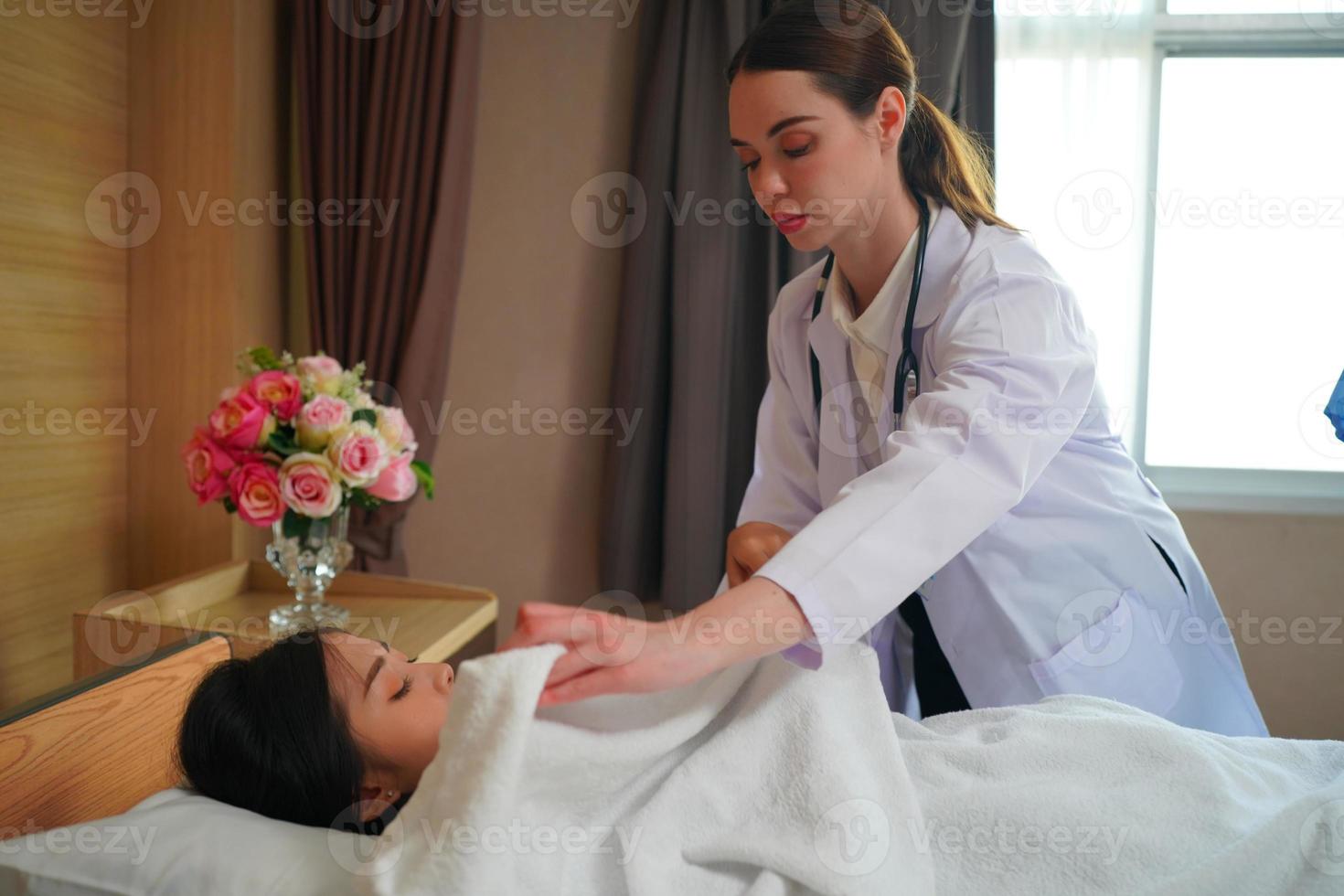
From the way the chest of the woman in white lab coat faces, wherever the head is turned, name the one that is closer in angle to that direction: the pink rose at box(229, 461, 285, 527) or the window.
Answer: the pink rose

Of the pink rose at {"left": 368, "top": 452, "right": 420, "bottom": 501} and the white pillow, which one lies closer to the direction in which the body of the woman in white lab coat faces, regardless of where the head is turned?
the white pillow

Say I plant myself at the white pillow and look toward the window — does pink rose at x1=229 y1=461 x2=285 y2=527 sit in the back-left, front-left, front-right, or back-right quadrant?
front-left

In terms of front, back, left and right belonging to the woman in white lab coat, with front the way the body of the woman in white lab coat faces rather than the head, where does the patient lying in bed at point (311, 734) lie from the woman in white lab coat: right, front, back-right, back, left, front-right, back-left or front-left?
front

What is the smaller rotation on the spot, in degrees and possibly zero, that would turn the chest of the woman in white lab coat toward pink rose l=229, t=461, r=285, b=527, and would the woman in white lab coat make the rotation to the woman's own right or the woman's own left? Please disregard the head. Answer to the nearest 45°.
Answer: approximately 45° to the woman's own right

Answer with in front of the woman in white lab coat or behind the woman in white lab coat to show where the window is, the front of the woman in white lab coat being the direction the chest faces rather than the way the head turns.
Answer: behind

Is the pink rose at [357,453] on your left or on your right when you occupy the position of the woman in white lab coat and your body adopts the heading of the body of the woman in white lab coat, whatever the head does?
on your right

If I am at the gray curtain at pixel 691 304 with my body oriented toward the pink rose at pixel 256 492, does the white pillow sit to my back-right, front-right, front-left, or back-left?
front-left

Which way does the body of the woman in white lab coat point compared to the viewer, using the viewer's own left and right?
facing the viewer and to the left of the viewer

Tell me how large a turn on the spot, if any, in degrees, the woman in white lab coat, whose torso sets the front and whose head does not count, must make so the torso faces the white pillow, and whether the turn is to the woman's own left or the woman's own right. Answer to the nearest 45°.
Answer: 0° — they already face it
